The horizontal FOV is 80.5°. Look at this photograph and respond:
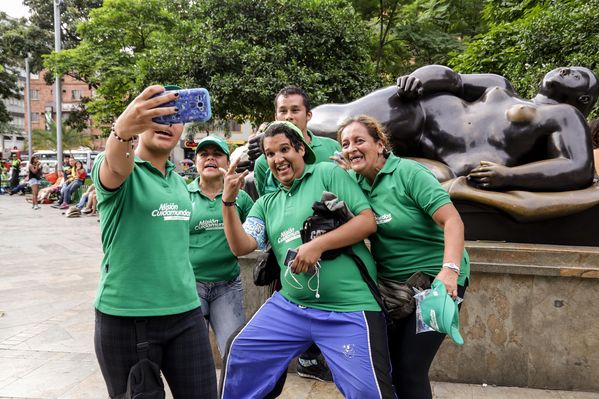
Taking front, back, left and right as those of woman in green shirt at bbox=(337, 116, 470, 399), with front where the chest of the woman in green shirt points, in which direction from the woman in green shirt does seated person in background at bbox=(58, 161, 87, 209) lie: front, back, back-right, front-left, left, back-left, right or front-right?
right

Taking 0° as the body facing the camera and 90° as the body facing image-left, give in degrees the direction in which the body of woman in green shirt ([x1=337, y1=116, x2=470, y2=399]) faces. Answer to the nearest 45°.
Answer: approximately 45°

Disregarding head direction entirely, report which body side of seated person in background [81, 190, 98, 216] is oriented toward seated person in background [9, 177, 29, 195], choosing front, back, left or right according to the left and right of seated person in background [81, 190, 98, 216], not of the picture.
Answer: right

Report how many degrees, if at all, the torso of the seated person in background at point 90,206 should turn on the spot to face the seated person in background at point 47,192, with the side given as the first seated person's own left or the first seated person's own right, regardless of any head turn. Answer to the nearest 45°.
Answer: approximately 90° to the first seated person's own right

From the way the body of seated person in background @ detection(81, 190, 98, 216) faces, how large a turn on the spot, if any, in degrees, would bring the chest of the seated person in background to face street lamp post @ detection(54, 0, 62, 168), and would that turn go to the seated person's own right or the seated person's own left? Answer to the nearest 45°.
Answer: approximately 90° to the seated person's own right
